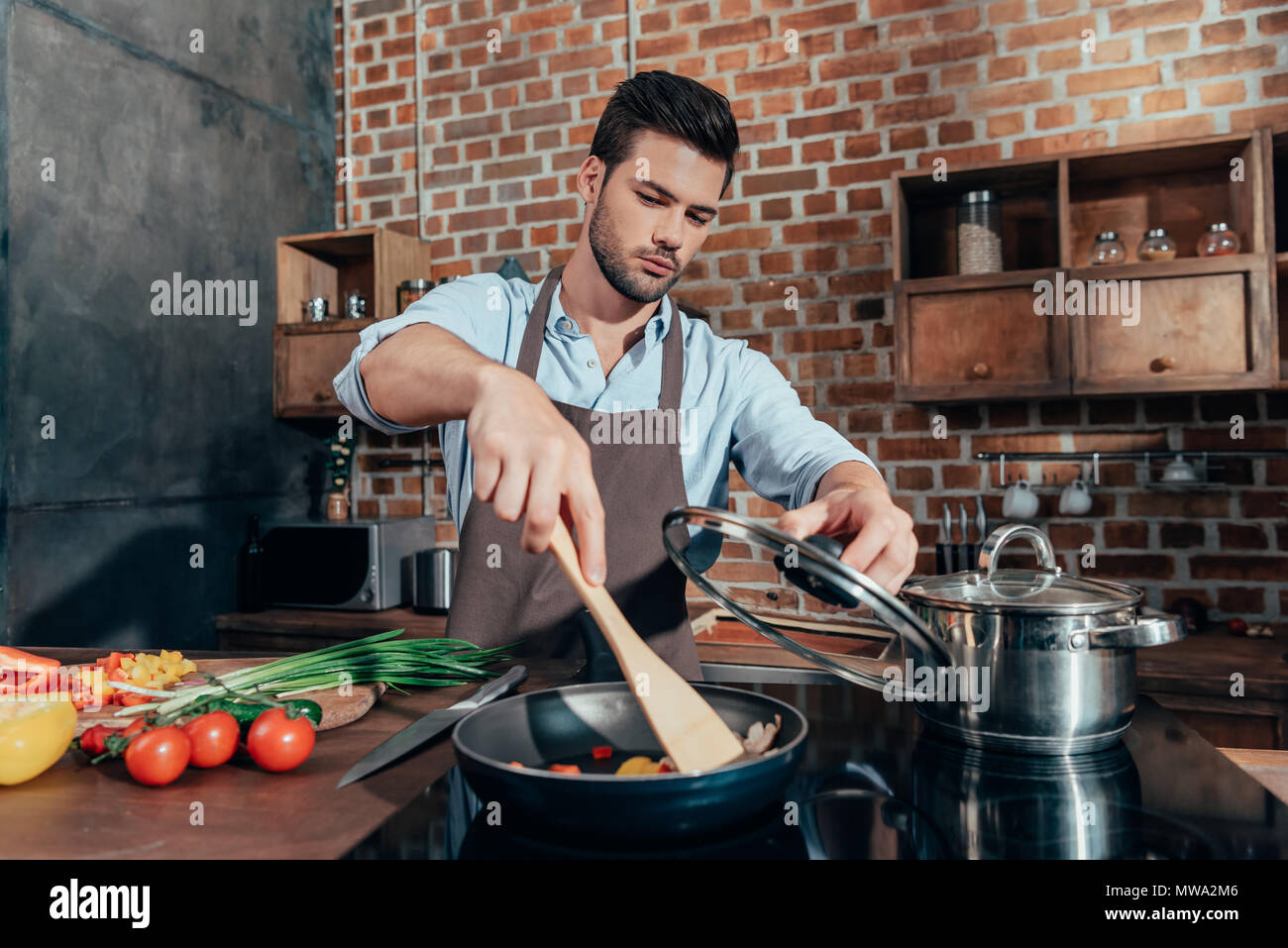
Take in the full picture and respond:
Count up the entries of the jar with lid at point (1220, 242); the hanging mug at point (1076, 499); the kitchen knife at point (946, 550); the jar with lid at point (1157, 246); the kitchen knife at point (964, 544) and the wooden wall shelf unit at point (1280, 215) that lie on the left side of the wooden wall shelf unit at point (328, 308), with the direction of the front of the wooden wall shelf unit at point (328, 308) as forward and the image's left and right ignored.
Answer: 6

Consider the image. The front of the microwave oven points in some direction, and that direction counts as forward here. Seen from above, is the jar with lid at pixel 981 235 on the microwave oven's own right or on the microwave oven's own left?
on the microwave oven's own left

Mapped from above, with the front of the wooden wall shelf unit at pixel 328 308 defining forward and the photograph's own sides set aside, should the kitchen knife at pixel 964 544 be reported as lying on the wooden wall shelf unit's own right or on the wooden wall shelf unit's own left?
on the wooden wall shelf unit's own left

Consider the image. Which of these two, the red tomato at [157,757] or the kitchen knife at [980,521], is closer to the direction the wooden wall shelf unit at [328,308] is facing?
the red tomato

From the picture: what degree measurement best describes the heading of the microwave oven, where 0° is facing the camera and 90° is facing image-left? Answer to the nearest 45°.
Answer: approximately 45°

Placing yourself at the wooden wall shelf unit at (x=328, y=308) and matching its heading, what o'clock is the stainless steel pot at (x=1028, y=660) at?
The stainless steel pot is roughly at 10 o'clock from the wooden wall shelf unit.

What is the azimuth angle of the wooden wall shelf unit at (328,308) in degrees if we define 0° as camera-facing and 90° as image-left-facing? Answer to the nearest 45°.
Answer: approximately 45°

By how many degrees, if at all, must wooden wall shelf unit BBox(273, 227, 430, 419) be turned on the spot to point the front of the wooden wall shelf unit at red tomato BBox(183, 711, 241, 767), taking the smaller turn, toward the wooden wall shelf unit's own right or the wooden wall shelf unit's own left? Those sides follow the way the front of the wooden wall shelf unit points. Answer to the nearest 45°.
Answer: approximately 45° to the wooden wall shelf unit's own left

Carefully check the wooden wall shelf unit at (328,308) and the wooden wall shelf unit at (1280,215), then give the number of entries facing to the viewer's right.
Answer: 0

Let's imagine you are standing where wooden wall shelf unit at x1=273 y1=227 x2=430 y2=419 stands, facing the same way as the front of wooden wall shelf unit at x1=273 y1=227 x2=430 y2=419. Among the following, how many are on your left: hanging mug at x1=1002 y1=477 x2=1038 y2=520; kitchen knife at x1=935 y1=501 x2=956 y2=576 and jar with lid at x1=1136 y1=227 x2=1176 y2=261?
3

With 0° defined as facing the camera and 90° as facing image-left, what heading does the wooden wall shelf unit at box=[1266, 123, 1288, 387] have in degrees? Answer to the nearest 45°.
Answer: approximately 45°

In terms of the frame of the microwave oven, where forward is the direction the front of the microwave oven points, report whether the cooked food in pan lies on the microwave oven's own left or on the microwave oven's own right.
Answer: on the microwave oven's own left

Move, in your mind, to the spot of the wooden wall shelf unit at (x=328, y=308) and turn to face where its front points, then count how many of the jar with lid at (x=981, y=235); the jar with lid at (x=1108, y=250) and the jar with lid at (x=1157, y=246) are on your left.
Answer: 3
